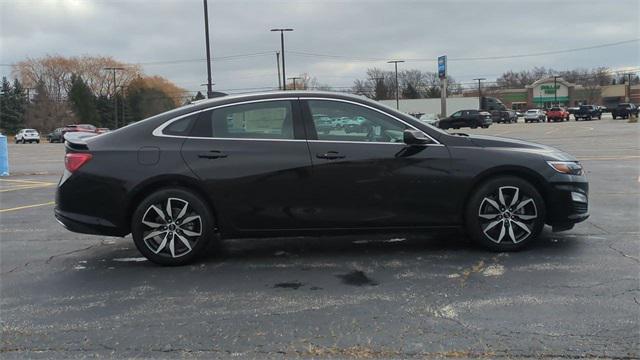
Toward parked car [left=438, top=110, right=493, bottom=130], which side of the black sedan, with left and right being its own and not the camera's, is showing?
left

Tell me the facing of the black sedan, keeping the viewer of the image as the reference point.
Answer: facing to the right of the viewer

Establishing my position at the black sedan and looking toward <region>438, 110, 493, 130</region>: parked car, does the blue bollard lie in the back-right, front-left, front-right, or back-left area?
front-left

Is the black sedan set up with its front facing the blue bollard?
no

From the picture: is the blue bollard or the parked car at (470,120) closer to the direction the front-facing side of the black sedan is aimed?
the parked car
